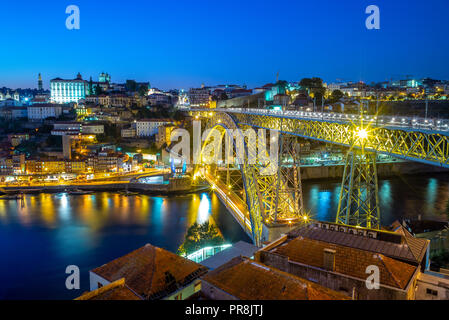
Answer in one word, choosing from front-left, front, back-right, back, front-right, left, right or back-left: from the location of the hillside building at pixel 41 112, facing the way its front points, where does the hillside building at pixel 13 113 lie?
back-right

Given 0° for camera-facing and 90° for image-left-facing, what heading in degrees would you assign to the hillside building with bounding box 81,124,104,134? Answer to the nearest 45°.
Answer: approximately 0°

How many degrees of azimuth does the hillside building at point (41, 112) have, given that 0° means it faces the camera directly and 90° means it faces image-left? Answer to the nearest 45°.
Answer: approximately 0°

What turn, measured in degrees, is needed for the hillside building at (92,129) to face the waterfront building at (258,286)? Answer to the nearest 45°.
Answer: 0° — it already faces it

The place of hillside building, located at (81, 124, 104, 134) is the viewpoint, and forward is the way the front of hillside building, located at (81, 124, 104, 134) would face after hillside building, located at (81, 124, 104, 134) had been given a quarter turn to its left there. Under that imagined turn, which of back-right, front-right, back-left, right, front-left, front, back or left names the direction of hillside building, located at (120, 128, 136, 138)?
front

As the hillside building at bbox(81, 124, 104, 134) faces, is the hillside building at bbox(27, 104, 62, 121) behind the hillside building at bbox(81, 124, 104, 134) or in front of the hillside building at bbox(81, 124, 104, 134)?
behind

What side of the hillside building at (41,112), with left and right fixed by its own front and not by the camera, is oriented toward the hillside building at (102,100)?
left

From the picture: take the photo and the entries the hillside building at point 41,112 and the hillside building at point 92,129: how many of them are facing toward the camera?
2

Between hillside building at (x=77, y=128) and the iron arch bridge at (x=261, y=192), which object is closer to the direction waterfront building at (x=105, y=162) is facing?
the iron arch bridge

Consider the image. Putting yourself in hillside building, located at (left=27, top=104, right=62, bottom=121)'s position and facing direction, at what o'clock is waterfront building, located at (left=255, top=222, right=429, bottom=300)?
waterfront building, located at (left=255, top=222, right=429, bottom=300) is roughly at 12 o'clock from hillside building, located at (left=27, top=104, right=62, bottom=121).

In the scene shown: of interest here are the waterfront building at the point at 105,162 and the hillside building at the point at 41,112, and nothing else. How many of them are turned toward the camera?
2

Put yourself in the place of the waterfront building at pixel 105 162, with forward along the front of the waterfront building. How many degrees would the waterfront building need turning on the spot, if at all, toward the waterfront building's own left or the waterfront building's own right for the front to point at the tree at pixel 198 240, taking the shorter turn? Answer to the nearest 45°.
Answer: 0° — it already faces it

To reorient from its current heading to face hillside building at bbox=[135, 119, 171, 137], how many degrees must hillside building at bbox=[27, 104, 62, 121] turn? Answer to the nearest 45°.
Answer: approximately 45° to its left
